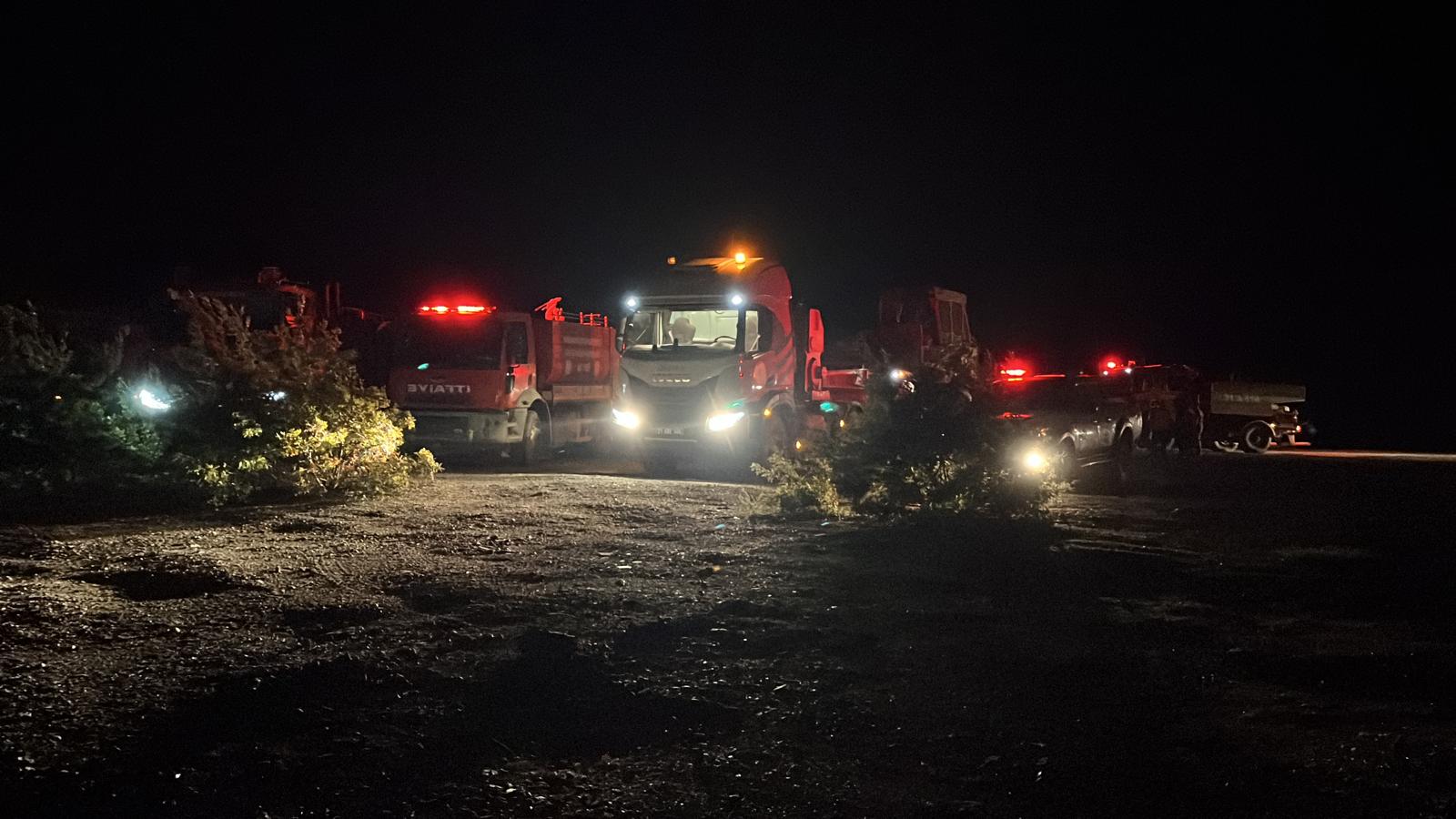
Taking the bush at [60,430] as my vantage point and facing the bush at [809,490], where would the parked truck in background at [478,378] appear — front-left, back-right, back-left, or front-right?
front-left

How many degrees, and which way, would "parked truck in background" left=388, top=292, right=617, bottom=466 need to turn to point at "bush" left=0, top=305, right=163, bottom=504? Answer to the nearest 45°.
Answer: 0° — it already faces it

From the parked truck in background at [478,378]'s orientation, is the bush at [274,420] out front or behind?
out front

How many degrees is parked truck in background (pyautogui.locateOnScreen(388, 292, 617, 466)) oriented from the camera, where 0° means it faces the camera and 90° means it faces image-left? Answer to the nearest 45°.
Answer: approximately 45°

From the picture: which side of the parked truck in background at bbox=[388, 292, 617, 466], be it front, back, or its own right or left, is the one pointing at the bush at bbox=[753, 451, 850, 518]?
left

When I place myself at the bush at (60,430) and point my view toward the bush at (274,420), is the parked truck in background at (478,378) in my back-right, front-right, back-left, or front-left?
front-left

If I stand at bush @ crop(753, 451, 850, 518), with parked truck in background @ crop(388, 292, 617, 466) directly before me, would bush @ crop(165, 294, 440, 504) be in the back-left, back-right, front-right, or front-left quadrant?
front-left
